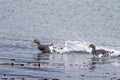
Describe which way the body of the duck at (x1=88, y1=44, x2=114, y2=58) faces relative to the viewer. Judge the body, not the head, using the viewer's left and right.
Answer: facing to the left of the viewer
